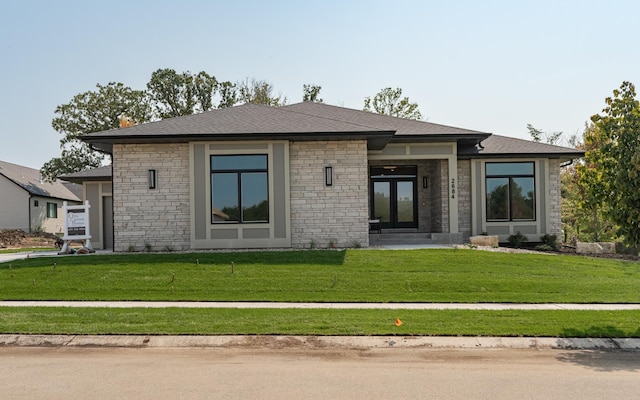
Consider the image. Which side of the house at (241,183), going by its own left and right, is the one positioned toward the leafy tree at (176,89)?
back

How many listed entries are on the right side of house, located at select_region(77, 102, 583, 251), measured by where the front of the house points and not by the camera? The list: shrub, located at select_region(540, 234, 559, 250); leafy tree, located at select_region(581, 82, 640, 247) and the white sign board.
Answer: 1

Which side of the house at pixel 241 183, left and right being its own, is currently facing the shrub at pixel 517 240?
left

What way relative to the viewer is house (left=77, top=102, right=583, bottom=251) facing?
toward the camera

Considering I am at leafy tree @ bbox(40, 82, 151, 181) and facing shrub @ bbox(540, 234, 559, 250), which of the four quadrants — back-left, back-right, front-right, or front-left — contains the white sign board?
front-right

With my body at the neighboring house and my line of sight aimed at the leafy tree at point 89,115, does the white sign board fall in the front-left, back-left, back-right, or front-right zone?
back-right

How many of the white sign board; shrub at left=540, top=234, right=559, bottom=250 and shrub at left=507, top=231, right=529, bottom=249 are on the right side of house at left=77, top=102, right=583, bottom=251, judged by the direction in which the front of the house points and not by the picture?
1

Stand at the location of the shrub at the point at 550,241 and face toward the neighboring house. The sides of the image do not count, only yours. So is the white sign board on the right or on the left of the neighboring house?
left

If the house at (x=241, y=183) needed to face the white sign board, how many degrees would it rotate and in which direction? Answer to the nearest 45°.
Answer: approximately 90° to its right

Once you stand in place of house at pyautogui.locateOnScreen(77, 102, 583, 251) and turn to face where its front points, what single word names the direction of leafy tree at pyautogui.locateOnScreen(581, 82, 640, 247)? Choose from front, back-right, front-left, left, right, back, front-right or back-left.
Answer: front-left

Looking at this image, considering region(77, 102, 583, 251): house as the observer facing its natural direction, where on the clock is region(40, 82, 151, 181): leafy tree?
The leafy tree is roughly at 5 o'clock from the house.

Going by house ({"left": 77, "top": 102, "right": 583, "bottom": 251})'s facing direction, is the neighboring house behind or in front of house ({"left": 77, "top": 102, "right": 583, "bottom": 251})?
behind

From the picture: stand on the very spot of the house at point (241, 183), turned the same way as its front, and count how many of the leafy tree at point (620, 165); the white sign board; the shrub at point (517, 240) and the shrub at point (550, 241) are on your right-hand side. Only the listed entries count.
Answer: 1

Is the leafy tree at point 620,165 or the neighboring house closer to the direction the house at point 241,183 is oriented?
the leafy tree

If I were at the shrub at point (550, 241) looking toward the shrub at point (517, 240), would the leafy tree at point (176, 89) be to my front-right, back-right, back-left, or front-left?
front-right
